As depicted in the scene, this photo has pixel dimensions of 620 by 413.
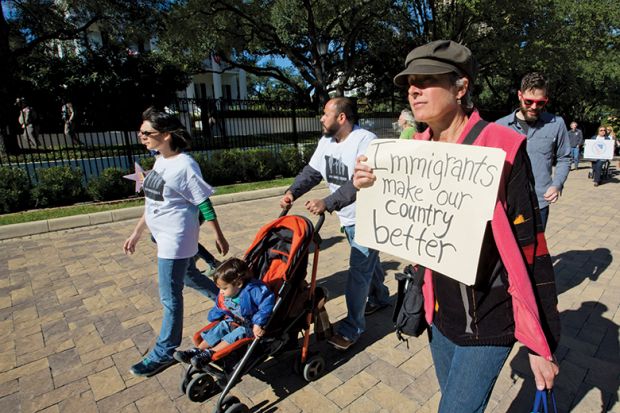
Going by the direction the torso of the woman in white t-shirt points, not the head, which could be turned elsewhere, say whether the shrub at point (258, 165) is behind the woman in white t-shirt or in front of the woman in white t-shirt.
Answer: behind

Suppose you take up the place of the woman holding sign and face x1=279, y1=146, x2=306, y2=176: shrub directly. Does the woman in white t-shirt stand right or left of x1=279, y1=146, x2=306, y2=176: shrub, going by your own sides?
left

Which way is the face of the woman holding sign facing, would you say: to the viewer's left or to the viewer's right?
to the viewer's left

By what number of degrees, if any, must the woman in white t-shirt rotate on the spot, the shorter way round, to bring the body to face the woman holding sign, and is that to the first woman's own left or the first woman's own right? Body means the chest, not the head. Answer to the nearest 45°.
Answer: approximately 90° to the first woman's own left

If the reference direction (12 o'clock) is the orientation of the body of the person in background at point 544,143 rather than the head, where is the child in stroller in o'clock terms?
The child in stroller is roughly at 1 o'clock from the person in background.

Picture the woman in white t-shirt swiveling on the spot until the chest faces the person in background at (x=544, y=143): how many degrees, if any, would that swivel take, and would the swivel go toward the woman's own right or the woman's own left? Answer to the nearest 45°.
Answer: approximately 135° to the woman's own left

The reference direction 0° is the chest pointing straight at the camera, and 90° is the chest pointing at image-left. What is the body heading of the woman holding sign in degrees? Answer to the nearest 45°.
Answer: approximately 45°

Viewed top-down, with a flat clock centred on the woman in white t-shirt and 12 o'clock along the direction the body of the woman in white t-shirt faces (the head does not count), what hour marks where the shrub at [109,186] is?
The shrub is roughly at 4 o'clock from the woman in white t-shirt.

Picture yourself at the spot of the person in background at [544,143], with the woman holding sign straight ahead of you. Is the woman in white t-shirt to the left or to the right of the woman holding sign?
right
